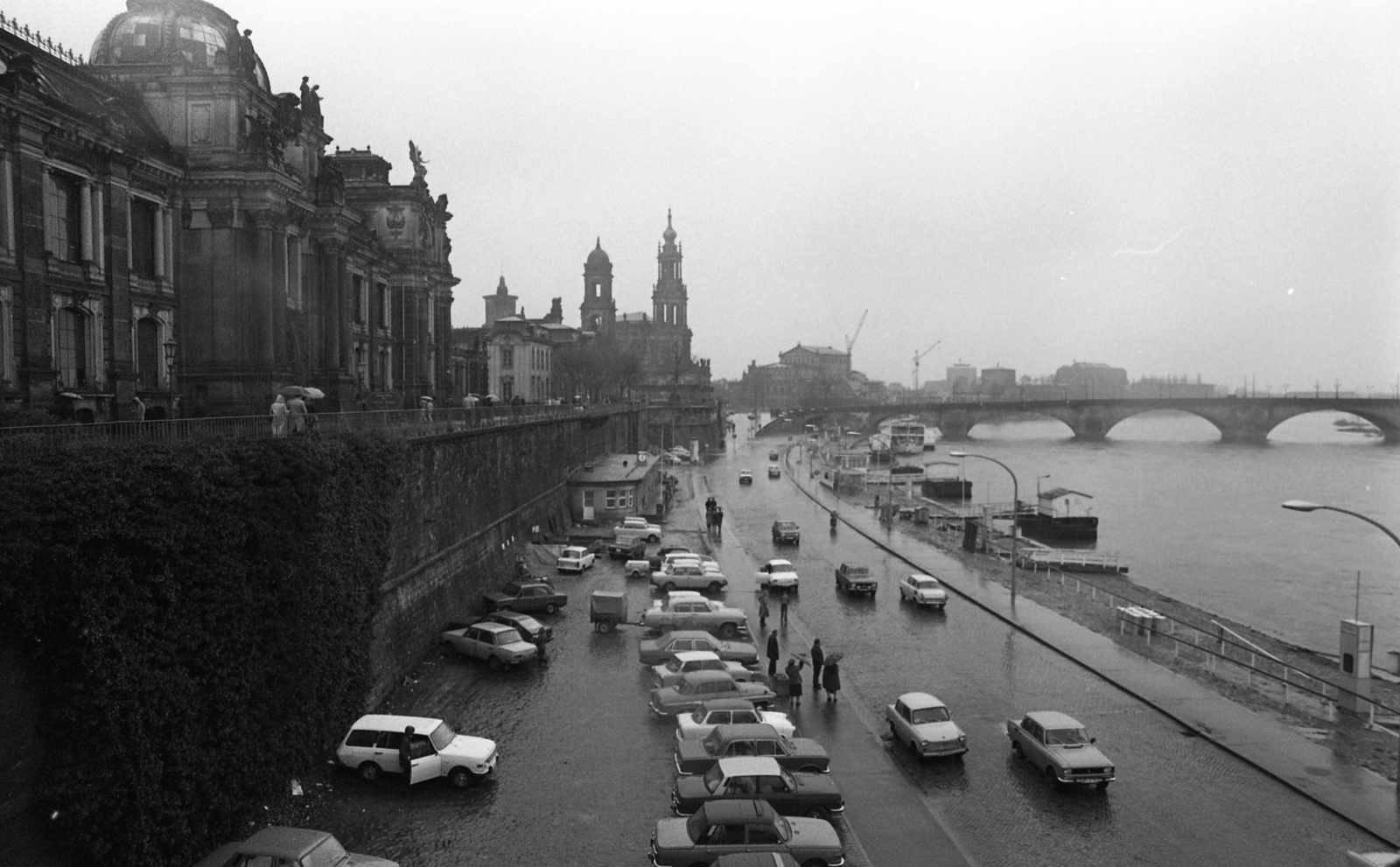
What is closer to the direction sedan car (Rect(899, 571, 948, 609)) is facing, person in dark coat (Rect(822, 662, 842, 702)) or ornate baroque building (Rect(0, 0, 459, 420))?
the person in dark coat

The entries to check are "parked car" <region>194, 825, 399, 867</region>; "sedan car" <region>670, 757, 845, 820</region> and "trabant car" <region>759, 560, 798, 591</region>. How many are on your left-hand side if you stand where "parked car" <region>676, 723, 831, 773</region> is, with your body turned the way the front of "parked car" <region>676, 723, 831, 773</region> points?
1

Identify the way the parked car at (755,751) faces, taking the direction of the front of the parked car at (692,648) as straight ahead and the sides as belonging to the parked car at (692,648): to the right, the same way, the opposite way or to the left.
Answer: the same way

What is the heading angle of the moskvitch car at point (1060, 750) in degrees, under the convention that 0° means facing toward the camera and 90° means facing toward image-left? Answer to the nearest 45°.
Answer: approximately 315°

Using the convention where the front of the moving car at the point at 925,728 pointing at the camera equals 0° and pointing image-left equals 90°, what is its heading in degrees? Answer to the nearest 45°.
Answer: approximately 315°

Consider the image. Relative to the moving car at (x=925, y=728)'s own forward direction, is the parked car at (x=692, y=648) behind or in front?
behind
